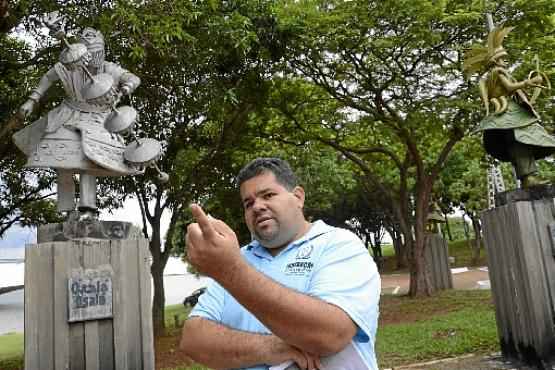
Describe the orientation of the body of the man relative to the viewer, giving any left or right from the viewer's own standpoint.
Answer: facing the viewer and to the left of the viewer

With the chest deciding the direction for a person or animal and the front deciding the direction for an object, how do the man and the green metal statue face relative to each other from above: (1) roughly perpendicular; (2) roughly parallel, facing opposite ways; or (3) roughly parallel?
roughly perpendicular

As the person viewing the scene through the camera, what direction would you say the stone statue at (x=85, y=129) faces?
facing the viewer

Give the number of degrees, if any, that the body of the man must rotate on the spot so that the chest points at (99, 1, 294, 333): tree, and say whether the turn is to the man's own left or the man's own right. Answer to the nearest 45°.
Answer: approximately 135° to the man's own right

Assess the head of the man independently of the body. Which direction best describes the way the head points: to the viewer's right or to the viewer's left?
to the viewer's left

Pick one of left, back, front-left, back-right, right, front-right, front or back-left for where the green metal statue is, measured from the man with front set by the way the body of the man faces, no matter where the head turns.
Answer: back
